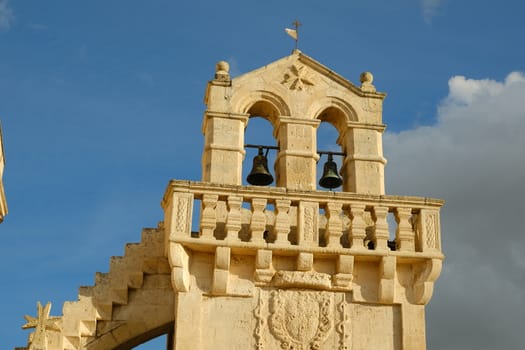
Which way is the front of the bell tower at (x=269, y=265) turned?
toward the camera
